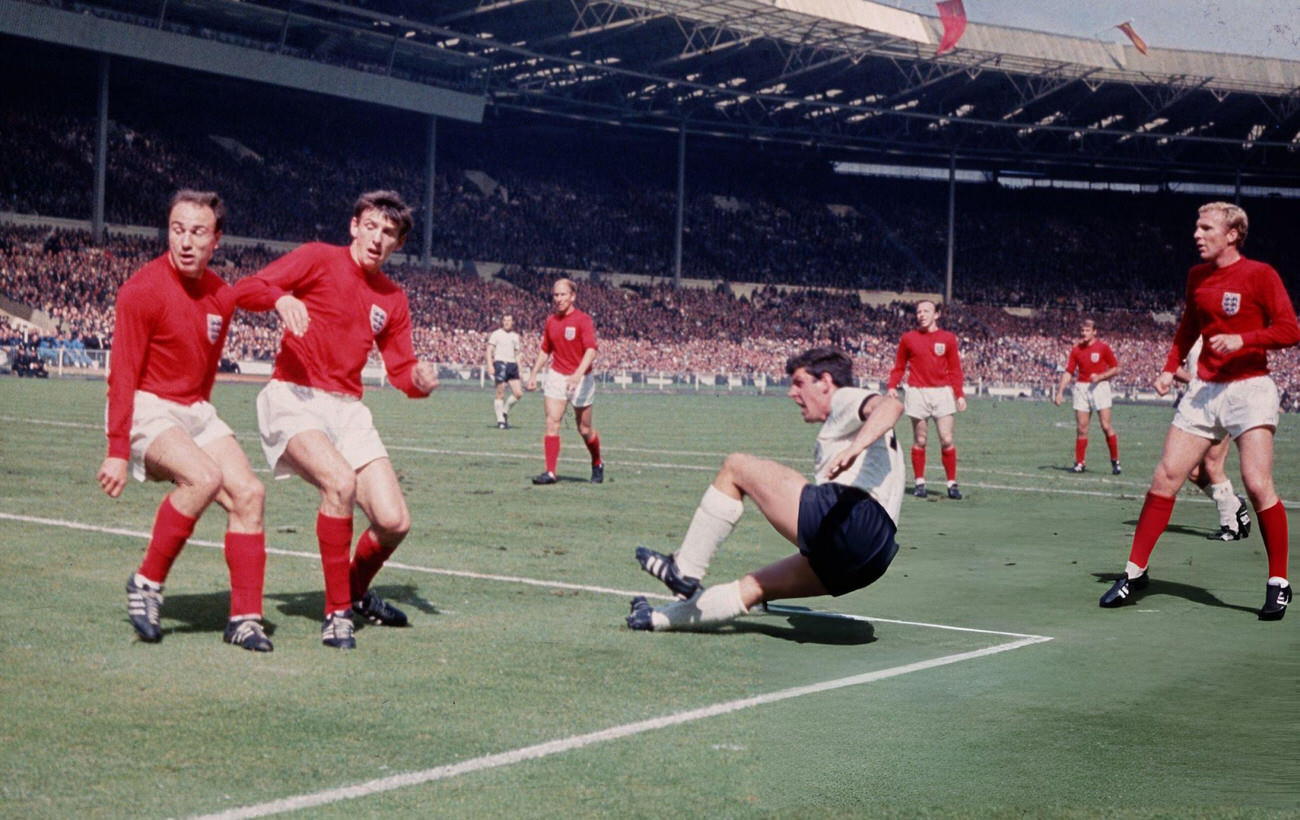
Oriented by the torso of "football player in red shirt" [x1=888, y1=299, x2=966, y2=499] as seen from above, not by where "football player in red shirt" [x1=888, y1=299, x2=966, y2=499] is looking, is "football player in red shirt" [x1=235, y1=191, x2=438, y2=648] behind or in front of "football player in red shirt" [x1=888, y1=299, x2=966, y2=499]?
in front

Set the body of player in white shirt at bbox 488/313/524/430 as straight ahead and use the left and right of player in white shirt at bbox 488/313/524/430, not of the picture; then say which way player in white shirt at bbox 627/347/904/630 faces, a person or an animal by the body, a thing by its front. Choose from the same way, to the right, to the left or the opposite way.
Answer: to the right

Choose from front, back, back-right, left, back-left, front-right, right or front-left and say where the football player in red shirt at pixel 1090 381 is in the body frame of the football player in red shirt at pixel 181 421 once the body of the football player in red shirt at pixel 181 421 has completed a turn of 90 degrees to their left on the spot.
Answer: front

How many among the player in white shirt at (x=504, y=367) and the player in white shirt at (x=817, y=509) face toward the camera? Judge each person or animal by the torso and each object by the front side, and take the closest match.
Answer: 1

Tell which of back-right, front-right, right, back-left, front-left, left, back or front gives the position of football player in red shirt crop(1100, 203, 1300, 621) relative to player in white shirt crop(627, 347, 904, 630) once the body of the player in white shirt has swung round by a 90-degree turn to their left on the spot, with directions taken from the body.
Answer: back-left

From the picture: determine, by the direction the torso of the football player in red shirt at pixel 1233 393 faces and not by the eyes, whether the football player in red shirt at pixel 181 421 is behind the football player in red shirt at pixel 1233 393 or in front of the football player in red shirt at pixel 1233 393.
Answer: in front

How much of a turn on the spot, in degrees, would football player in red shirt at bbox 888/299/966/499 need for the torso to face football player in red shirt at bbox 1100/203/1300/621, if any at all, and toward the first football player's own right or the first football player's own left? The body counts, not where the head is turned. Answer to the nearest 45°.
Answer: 0° — they already face them

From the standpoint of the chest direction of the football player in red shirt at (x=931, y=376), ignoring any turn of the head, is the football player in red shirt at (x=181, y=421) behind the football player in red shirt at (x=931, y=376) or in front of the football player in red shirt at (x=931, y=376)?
in front

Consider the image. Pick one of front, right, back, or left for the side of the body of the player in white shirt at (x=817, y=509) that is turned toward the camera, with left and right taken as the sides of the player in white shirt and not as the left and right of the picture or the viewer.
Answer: left

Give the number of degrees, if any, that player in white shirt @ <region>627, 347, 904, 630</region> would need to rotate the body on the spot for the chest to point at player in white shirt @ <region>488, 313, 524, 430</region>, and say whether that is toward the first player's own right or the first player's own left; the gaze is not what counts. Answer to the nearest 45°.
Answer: approximately 90° to the first player's own right

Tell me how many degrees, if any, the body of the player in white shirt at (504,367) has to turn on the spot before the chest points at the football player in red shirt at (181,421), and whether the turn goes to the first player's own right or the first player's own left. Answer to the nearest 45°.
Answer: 0° — they already face them

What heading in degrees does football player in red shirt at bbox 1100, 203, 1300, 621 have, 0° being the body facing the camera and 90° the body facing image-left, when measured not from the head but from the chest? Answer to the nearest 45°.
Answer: approximately 45°

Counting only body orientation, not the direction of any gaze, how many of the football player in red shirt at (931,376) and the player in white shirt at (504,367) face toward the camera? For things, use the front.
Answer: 2

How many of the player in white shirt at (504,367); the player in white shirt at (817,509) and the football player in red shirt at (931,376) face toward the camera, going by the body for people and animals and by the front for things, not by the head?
2
